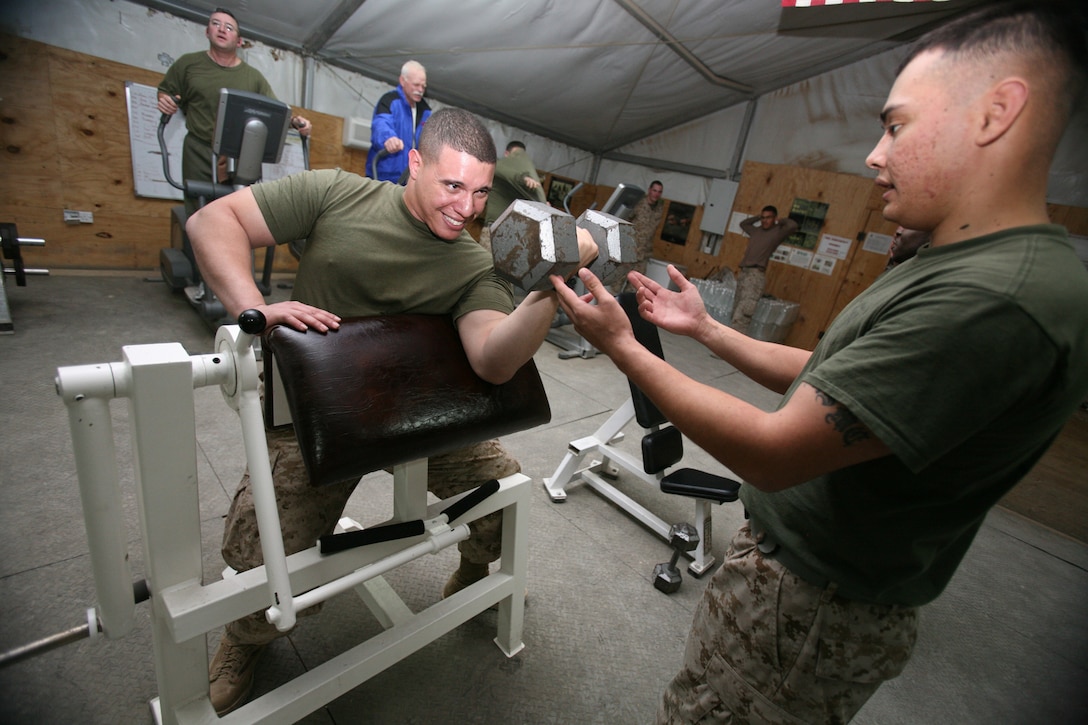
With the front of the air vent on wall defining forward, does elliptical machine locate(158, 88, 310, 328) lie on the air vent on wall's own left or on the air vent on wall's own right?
on the air vent on wall's own right

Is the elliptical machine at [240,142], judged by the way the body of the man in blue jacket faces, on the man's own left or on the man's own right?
on the man's own right

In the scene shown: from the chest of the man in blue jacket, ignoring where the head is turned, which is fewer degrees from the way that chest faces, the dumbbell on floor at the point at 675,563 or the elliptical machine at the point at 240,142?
the dumbbell on floor

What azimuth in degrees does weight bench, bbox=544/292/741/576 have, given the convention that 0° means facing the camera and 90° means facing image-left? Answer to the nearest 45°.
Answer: approximately 315°

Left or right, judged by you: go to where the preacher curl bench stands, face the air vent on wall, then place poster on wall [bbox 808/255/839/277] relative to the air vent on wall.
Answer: right

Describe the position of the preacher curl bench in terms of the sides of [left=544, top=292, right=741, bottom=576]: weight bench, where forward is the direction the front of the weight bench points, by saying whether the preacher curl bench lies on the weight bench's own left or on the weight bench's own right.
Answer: on the weight bench's own right

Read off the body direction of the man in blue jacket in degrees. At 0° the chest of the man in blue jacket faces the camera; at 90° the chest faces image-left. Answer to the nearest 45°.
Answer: approximately 315°

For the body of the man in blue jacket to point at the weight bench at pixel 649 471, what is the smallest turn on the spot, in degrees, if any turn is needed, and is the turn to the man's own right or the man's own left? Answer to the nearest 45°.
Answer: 0° — they already face it

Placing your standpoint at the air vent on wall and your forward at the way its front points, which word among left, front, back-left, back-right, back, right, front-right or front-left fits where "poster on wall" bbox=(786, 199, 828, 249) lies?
front-left
